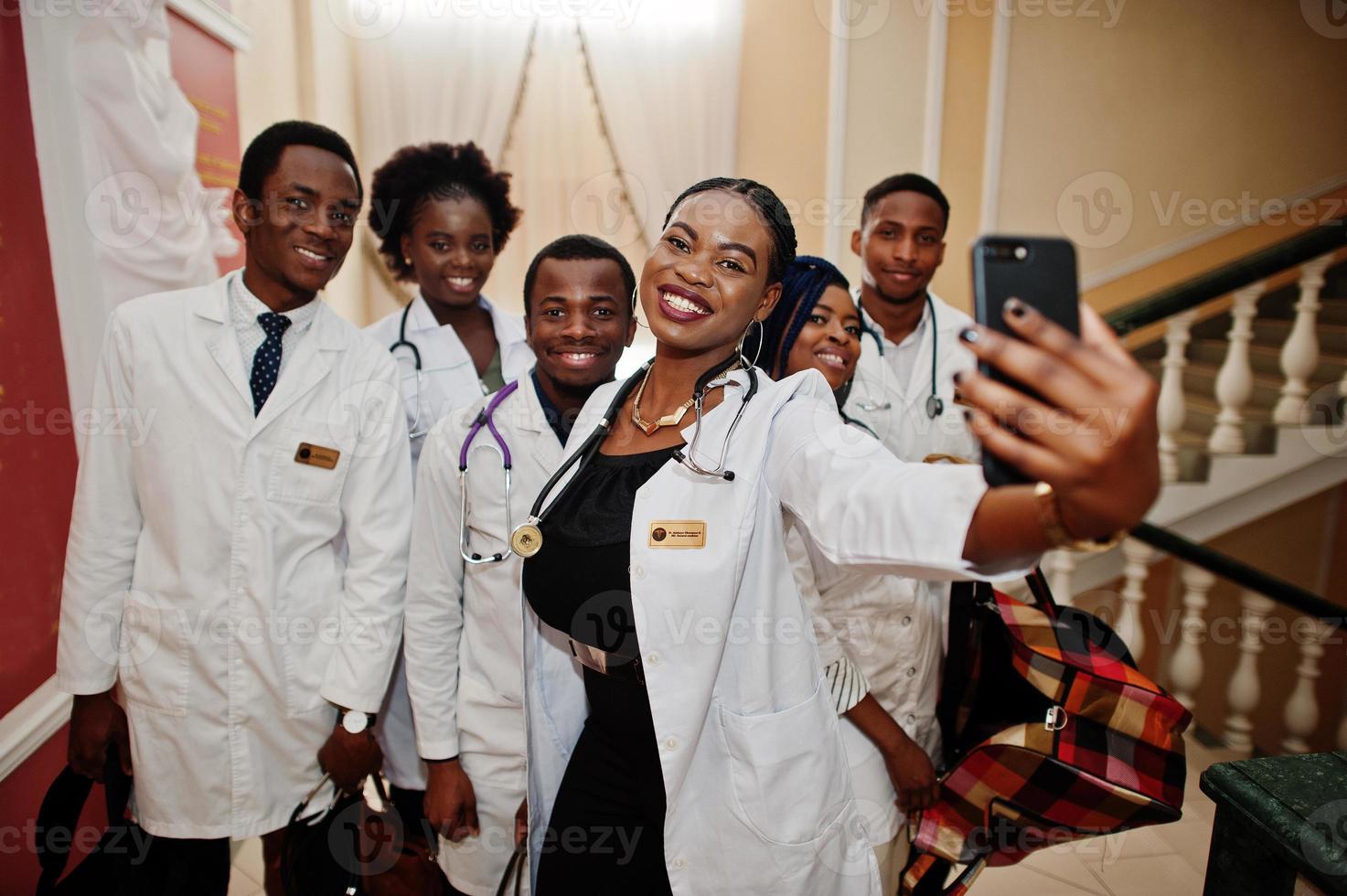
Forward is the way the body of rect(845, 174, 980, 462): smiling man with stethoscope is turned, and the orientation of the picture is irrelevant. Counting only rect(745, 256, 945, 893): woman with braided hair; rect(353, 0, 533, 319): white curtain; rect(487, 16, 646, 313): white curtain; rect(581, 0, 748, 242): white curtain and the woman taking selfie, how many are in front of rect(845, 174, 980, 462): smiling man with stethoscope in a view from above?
2

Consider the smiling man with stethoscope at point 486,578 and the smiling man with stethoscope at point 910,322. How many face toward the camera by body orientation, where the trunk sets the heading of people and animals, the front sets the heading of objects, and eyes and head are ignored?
2

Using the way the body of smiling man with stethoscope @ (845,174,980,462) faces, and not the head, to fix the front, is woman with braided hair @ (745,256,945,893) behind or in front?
in front

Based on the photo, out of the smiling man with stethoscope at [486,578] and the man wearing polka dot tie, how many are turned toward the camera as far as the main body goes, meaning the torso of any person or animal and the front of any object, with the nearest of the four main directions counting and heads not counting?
2

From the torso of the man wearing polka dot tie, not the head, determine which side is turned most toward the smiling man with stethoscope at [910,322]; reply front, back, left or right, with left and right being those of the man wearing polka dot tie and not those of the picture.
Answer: left

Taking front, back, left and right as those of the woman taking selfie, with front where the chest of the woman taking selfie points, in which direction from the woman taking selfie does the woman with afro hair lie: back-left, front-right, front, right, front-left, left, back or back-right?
right

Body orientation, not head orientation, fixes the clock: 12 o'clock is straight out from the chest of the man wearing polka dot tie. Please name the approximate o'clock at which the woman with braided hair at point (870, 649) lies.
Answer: The woman with braided hair is roughly at 10 o'clock from the man wearing polka dot tie.

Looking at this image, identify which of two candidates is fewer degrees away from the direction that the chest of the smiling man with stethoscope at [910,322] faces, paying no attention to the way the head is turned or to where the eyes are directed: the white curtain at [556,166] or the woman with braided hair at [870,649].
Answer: the woman with braided hair

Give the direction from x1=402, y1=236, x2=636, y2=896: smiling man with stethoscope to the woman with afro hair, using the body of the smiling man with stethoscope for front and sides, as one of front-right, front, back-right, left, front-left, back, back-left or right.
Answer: back

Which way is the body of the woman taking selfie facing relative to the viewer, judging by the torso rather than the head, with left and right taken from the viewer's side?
facing the viewer and to the left of the viewer
